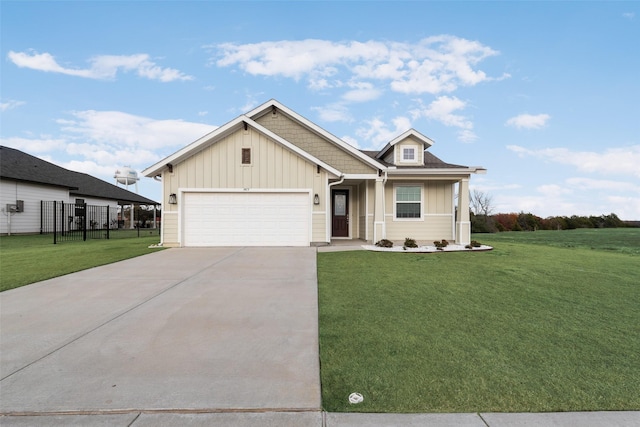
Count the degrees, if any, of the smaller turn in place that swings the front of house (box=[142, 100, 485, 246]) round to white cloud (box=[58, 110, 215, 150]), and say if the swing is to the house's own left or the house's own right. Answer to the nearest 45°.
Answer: approximately 135° to the house's own right

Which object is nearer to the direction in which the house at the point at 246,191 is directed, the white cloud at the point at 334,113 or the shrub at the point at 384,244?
the shrub

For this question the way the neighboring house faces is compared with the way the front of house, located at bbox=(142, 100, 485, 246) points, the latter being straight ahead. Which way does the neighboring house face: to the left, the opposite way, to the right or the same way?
the same way

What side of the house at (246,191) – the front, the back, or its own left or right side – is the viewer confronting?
front

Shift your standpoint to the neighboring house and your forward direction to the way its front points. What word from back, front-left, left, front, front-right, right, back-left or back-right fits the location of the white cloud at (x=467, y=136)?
left

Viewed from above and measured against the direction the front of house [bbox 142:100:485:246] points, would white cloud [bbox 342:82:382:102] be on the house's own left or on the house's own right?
on the house's own left

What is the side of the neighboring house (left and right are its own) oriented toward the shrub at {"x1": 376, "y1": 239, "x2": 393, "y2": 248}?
left

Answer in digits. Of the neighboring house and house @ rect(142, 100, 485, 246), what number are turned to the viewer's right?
0

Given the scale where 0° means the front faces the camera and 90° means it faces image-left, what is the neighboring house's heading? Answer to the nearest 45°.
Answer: approximately 45°
